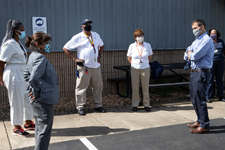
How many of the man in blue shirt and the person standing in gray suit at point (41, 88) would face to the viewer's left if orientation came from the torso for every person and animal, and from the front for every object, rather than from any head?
1

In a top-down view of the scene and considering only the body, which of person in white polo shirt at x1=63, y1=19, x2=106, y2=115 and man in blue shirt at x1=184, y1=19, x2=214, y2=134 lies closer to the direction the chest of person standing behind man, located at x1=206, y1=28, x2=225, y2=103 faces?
the person in white polo shirt

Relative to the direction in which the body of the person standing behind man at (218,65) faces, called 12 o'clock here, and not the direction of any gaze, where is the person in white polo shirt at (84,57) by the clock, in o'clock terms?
The person in white polo shirt is roughly at 12 o'clock from the person standing behind man.

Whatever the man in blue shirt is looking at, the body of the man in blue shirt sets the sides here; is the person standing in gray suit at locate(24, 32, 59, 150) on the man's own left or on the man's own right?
on the man's own left

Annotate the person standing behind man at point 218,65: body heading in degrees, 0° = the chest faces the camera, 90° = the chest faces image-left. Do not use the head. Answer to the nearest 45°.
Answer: approximately 45°

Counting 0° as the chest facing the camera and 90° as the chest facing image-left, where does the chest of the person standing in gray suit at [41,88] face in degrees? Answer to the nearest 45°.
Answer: approximately 270°

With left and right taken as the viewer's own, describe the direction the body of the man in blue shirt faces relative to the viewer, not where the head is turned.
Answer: facing to the left of the viewer

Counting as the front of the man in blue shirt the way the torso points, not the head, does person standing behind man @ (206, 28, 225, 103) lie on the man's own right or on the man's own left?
on the man's own right

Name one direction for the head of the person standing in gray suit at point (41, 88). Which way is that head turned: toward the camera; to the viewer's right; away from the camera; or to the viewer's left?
to the viewer's right

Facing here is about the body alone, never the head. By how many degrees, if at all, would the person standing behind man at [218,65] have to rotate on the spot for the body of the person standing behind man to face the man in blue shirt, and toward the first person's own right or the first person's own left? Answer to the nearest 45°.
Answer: approximately 45° to the first person's own left
